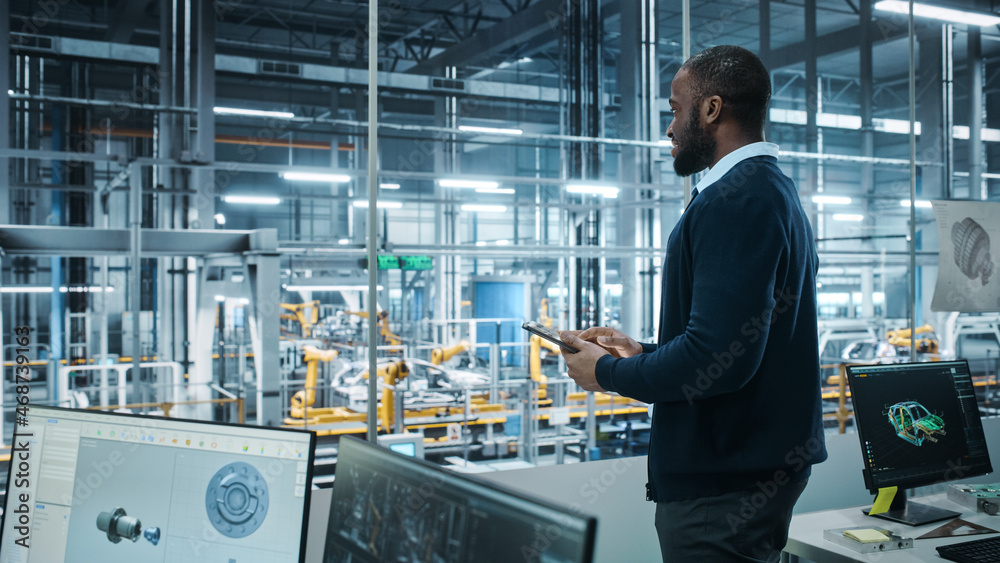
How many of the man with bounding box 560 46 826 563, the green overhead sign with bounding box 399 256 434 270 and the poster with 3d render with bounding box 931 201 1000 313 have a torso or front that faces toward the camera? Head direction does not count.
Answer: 2

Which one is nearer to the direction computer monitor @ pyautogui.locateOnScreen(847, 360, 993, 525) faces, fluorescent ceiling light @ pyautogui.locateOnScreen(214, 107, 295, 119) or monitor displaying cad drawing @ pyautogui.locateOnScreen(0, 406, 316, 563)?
the monitor displaying cad drawing

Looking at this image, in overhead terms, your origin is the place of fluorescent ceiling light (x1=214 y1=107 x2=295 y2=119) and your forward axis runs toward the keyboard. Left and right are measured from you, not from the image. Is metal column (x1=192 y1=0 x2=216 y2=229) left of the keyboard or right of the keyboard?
right

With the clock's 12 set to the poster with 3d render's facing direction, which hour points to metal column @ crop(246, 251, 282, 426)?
The metal column is roughly at 3 o'clock from the poster with 3d render.

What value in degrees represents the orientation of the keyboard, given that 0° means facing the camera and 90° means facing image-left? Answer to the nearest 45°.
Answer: approximately 315°

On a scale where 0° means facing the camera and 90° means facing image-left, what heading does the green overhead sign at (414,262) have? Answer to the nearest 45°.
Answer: approximately 0°

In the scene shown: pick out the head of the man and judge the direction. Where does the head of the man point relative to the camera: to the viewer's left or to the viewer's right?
to the viewer's left

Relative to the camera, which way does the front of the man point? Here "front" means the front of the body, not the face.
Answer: to the viewer's left

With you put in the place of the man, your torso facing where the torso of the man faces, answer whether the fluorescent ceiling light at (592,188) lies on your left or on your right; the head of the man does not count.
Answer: on your right

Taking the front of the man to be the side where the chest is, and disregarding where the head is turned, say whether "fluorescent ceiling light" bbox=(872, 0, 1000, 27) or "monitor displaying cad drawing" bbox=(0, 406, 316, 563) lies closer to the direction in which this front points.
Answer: the monitor displaying cad drawing
